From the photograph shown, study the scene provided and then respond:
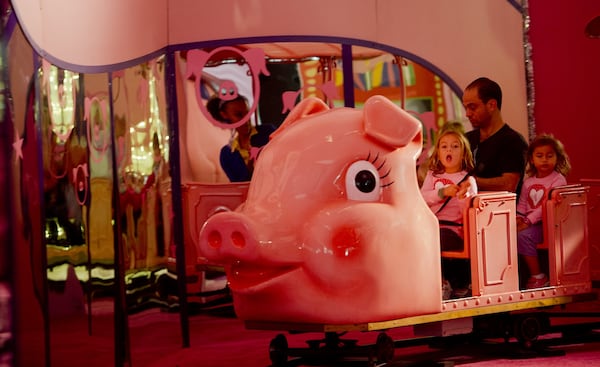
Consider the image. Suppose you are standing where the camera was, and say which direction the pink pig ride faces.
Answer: facing the viewer and to the left of the viewer
